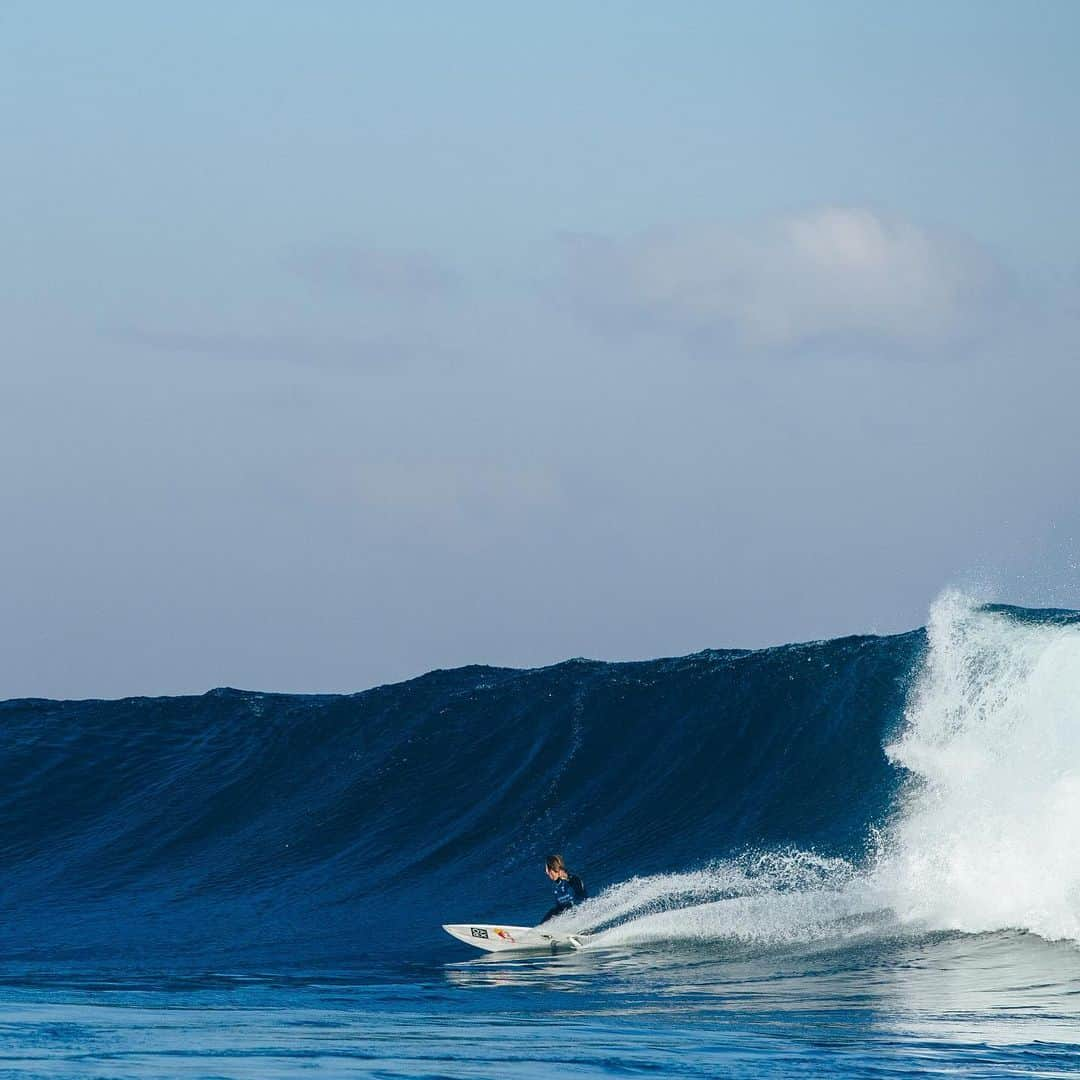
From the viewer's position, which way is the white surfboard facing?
facing to the left of the viewer

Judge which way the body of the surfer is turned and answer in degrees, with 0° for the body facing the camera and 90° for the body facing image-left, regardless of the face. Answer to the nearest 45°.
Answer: approximately 90°
